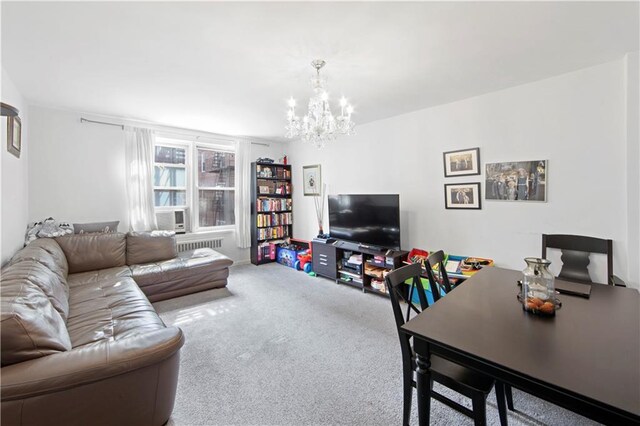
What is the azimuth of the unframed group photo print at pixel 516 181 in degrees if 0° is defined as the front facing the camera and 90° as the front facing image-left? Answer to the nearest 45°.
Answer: approximately 45°

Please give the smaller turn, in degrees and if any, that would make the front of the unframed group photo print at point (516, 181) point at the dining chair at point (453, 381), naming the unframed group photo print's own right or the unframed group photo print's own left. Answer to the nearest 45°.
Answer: approximately 45° to the unframed group photo print's own left

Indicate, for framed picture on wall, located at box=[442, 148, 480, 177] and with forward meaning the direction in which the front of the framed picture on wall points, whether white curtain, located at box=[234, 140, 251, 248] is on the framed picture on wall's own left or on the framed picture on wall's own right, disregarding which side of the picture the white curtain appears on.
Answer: on the framed picture on wall's own right

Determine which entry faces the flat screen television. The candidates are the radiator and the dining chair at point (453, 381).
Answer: the radiator

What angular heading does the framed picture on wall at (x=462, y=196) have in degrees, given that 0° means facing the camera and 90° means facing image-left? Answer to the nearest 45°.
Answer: approximately 45°

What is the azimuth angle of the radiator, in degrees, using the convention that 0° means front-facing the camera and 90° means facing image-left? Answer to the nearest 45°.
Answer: approximately 315°

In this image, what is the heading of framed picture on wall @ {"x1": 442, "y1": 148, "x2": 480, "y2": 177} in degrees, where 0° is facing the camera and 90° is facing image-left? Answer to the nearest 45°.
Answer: approximately 45°

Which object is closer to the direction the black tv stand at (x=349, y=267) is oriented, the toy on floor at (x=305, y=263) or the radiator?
the radiator

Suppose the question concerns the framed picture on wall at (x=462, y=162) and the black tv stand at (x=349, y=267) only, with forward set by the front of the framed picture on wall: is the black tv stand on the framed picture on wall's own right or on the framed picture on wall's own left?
on the framed picture on wall's own right
